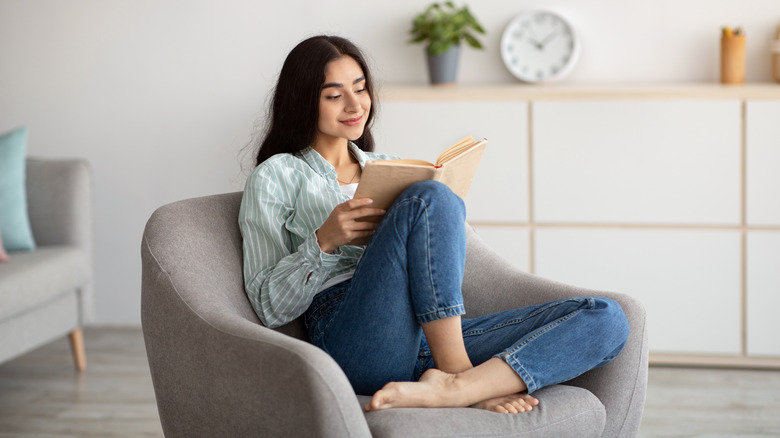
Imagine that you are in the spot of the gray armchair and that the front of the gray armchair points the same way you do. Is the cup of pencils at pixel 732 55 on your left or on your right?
on your left

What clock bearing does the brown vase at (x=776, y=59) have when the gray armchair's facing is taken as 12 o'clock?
The brown vase is roughly at 9 o'clock from the gray armchair.

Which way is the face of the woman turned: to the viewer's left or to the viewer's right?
to the viewer's right

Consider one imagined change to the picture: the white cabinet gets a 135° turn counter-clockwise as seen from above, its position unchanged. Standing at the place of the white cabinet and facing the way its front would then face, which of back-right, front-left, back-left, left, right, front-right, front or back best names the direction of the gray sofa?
back-left

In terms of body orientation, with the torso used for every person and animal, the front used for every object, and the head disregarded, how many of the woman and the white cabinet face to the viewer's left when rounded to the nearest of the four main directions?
0

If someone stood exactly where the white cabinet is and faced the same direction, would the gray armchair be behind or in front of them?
in front

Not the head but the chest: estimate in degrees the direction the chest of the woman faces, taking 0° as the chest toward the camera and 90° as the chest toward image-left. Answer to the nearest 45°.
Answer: approximately 315°

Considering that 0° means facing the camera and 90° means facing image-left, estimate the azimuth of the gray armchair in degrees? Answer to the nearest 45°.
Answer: approximately 315°

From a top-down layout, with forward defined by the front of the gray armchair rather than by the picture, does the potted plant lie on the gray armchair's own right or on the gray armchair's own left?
on the gray armchair's own left

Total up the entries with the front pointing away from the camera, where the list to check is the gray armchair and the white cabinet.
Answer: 0

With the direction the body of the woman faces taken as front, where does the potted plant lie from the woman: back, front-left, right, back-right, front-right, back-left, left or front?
back-left

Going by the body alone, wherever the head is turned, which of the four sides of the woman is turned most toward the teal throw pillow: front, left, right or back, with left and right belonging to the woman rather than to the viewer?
back
